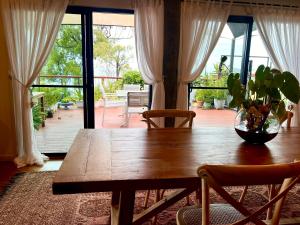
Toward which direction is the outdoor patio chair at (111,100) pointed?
to the viewer's right

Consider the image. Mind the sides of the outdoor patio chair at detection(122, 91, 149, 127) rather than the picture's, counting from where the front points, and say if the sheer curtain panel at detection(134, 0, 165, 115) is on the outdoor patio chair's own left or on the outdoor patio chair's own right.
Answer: on the outdoor patio chair's own left

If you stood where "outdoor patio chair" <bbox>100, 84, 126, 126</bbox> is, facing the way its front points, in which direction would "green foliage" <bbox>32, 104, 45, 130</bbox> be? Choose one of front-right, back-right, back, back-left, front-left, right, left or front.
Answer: back-right

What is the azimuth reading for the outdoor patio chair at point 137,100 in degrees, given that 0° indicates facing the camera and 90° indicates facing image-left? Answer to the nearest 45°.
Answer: approximately 180°

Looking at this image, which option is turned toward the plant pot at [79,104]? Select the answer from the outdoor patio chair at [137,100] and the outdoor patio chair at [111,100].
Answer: the outdoor patio chair at [137,100]

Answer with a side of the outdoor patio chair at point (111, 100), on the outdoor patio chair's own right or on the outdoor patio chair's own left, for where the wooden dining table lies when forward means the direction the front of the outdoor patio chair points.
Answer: on the outdoor patio chair's own right

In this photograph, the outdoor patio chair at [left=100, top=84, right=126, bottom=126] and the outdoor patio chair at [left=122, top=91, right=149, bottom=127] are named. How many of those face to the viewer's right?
1

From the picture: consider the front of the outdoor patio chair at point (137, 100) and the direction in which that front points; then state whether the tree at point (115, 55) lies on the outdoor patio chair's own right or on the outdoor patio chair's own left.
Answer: on the outdoor patio chair's own right

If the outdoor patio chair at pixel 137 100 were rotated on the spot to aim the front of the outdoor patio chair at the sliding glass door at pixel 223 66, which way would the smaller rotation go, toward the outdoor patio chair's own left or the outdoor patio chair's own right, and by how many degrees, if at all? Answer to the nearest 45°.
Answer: approximately 135° to the outdoor patio chair's own right

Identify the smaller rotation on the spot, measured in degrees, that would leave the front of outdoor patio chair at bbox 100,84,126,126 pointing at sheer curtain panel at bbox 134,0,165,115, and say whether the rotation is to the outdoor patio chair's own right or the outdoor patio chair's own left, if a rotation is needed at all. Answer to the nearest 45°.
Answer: approximately 90° to the outdoor patio chair's own right
